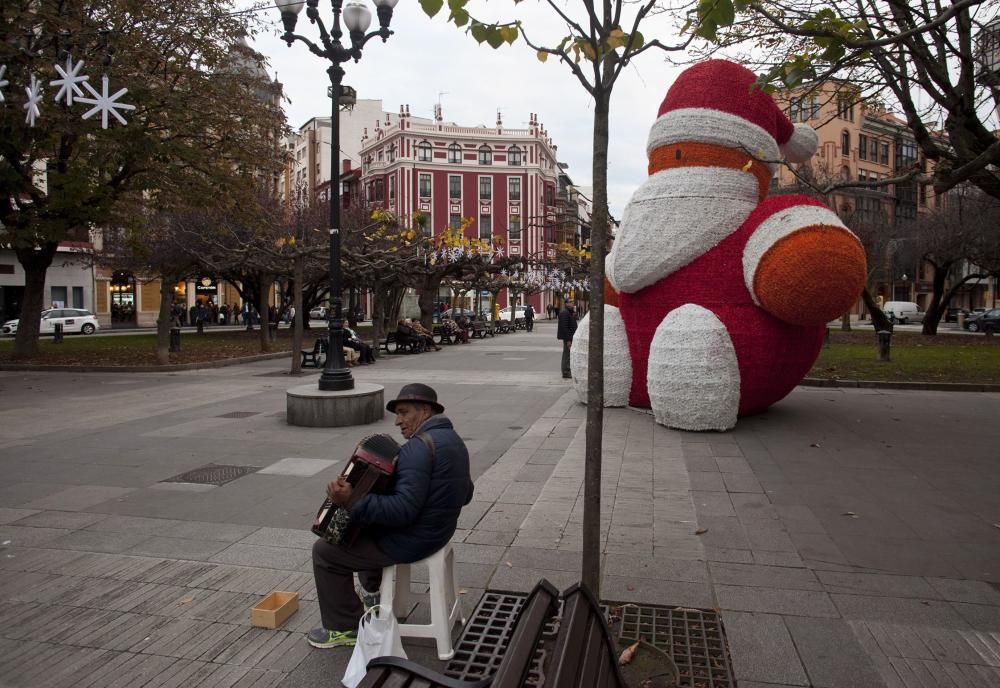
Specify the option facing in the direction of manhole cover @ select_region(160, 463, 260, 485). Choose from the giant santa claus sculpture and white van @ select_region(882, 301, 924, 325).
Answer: the giant santa claus sculpture

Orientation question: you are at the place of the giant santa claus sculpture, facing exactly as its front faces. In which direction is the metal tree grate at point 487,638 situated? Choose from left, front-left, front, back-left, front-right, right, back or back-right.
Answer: front-left

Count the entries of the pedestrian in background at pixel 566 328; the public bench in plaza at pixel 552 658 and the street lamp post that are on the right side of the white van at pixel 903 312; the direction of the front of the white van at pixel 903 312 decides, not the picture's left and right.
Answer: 3

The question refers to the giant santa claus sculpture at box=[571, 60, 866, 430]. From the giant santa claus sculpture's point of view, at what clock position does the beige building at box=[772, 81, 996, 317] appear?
The beige building is roughly at 5 o'clock from the giant santa claus sculpture.

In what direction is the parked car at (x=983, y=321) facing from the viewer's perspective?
to the viewer's left

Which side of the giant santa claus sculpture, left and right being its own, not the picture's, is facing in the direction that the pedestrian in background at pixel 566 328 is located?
right

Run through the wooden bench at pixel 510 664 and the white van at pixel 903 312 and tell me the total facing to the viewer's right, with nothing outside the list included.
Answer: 1

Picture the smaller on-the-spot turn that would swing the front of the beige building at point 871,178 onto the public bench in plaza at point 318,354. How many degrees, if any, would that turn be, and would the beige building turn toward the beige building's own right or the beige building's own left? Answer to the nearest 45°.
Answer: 0° — it already faces it

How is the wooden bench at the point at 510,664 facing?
to the viewer's left
